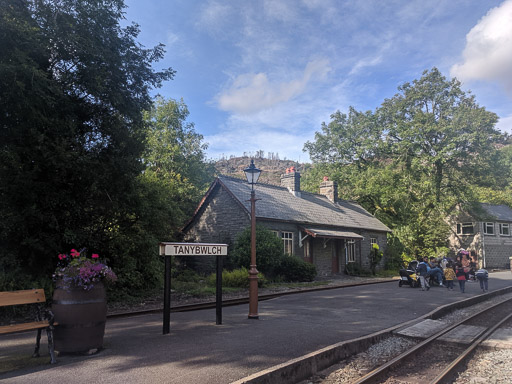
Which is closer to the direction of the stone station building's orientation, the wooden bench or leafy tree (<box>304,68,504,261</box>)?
the wooden bench

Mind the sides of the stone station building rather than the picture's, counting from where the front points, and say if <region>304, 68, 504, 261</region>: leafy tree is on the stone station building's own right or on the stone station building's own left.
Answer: on the stone station building's own left

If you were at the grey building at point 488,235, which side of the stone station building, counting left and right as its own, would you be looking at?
left

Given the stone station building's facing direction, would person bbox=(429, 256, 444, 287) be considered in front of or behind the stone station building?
in front

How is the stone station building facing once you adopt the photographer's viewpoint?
facing the viewer and to the right of the viewer

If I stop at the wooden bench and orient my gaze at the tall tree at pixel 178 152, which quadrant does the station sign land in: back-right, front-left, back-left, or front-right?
front-right

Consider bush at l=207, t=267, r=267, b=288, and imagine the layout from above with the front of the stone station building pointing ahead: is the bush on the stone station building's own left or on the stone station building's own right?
on the stone station building's own right

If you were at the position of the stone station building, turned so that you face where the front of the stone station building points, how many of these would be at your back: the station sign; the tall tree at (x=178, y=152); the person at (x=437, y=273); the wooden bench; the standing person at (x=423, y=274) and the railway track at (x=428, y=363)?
1

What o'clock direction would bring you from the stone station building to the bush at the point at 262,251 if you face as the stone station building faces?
The bush is roughly at 2 o'clock from the stone station building.

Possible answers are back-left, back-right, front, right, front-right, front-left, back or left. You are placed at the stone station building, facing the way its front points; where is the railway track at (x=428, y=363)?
front-right

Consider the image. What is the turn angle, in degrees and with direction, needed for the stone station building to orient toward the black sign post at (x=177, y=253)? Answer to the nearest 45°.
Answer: approximately 45° to its right

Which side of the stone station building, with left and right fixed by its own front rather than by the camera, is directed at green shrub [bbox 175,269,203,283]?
right

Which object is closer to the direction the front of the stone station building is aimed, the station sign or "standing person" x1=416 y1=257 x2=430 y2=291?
the standing person

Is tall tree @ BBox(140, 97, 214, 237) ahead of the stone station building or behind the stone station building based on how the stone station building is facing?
behind

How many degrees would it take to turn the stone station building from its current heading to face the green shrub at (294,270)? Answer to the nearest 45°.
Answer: approximately 45° to its right

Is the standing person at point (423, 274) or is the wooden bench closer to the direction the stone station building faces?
the standing person

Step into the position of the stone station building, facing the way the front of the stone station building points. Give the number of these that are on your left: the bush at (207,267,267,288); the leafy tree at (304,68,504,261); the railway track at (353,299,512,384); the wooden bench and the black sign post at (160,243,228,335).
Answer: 1

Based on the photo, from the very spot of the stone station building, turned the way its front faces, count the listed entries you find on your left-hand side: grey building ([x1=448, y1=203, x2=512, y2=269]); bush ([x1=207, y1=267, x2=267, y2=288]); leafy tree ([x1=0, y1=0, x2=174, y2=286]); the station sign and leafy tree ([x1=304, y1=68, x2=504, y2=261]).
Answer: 2
